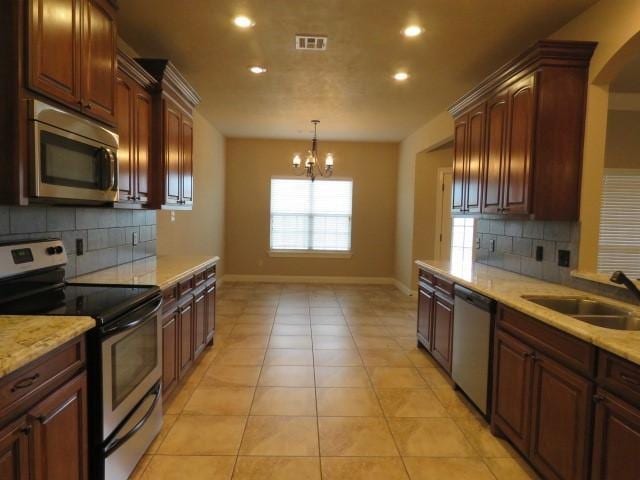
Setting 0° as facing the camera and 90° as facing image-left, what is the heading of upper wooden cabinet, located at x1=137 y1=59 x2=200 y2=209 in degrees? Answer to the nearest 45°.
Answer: approximately 315°

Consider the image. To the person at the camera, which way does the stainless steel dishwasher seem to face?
facing the viewer and to the left of the viewer

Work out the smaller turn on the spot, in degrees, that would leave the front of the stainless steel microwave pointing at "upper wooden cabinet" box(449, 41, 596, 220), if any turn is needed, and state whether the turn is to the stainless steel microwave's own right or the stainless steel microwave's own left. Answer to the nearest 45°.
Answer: approximately 45° to the stainless steel microwave's own left

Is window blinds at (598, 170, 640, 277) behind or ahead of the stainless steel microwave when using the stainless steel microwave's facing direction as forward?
ahead

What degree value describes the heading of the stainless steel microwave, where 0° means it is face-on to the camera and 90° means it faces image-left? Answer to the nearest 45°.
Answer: approximately 315°

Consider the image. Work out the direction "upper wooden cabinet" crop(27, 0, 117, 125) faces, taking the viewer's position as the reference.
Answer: facing the viewer and to the right of the viewer

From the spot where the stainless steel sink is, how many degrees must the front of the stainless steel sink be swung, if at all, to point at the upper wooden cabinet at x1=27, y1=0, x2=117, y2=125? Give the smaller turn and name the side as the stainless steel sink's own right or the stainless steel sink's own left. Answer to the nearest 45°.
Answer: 0° — it already faces it

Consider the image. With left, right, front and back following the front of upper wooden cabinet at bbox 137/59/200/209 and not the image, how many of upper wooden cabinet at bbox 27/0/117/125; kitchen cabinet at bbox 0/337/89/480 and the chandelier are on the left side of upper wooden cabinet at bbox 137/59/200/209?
1

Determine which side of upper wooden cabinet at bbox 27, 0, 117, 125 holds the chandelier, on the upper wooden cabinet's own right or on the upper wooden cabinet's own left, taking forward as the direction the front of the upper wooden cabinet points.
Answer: on the upper wooden cabinet's own left

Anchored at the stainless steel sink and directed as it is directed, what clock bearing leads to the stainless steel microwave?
The stainless steel microwave is roughly at 12 o'clock from the stainless steel sink.

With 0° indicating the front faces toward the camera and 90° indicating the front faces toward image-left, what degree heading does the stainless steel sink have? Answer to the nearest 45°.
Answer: approximately 45°

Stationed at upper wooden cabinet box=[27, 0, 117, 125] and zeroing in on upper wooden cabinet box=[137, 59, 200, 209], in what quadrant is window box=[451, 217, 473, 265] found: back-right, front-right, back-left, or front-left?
front-right

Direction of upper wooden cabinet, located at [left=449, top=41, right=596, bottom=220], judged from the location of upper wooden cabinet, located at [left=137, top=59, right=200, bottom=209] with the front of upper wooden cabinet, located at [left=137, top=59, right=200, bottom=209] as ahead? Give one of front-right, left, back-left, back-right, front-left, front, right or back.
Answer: front

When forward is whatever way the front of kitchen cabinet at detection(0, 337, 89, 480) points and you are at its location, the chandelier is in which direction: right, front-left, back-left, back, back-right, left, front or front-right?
left

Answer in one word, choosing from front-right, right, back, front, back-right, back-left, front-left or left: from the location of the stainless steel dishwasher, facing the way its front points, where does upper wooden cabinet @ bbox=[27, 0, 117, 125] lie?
front

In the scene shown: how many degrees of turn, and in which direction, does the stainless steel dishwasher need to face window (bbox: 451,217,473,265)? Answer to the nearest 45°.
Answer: approximately 135° to its right

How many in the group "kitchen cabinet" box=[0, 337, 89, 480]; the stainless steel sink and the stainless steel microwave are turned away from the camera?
0

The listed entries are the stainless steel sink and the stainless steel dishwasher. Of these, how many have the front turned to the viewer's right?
0
